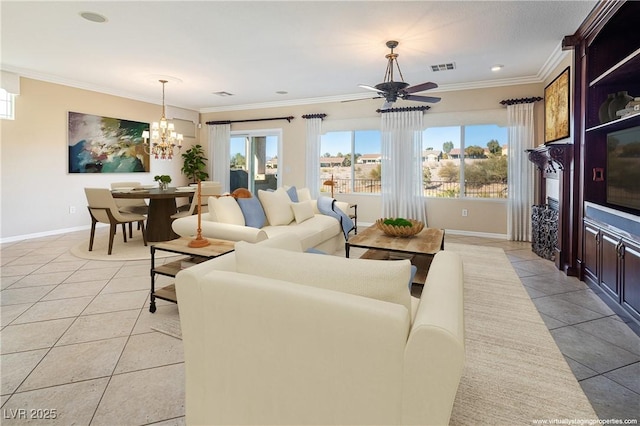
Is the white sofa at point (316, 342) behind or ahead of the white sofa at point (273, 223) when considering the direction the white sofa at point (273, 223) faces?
ahead

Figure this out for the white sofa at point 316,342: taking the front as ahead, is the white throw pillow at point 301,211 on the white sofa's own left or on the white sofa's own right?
on the white sofa's own left

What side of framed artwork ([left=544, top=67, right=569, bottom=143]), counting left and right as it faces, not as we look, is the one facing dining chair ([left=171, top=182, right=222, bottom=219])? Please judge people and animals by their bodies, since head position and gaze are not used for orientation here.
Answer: front

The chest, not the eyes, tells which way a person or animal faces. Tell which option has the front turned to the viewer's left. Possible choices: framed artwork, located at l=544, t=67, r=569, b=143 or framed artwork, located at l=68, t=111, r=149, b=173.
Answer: framed artwork, located at l=544, t=67, r=569, b=143

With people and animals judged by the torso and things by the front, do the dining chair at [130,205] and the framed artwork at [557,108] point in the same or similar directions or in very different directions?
very different directions

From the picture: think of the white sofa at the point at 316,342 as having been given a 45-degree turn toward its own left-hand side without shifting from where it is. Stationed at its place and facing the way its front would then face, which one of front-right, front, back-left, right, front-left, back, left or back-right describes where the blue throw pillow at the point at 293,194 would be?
front

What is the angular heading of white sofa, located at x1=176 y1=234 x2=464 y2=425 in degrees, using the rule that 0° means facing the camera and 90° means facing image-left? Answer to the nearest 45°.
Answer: approximately 225°

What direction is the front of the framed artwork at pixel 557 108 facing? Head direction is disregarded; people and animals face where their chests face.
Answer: to the viewer's left

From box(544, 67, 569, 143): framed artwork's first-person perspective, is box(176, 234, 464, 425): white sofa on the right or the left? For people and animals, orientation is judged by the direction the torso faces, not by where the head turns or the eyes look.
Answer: on its left

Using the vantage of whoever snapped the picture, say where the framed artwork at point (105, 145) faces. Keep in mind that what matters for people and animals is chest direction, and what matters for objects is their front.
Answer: facing the viewer and to the right of the viewer
